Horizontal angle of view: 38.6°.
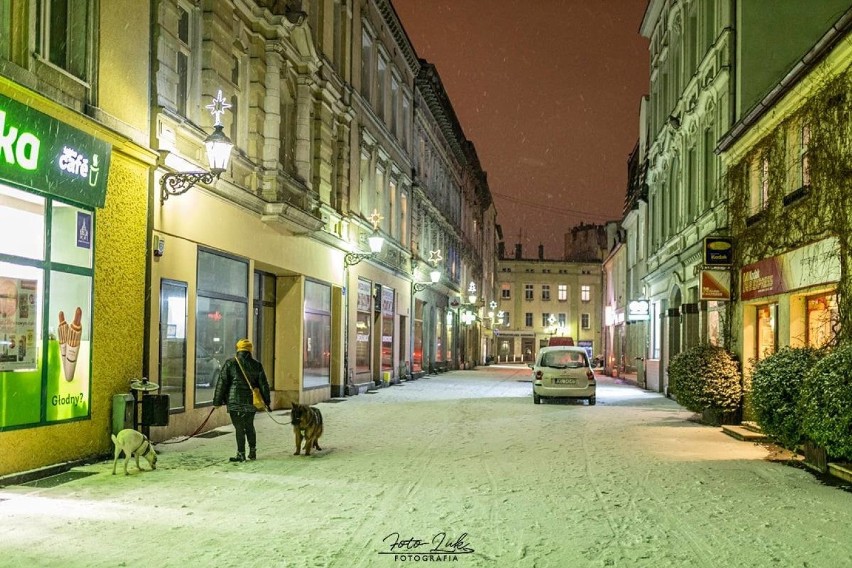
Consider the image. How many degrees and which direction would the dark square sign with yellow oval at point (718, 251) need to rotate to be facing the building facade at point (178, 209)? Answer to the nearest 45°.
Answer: approximately 45° to its right

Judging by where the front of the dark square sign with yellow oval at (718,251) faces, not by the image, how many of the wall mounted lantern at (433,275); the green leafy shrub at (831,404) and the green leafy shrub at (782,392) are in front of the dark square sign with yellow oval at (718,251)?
2

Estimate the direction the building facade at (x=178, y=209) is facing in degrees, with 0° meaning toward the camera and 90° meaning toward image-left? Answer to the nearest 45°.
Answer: approximately 315°

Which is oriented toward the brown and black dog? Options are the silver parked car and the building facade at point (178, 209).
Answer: the building facade

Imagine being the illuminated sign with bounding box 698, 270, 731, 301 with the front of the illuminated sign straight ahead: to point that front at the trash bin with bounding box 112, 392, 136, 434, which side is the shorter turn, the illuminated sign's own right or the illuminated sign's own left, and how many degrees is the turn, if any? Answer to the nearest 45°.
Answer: approximately 45° to the illuminated sign's own right

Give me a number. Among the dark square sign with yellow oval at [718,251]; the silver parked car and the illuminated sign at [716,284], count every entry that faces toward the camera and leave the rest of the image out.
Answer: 2

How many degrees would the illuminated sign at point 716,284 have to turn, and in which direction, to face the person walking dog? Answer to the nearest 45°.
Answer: approximately 45° to its right

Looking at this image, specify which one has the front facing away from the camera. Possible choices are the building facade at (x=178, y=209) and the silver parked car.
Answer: the silver parked car

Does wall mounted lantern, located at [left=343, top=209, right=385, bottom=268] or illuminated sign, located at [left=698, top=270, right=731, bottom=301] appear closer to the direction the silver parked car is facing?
the wall mounted lantern

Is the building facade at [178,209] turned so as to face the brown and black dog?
yes

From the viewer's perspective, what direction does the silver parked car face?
away from the camera
